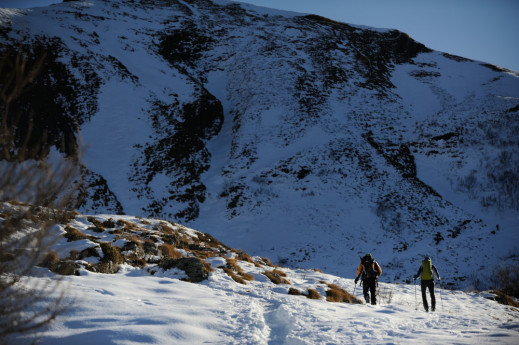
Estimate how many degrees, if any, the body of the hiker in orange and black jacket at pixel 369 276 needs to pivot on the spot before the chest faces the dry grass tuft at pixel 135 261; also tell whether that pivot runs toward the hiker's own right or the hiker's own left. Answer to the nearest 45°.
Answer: approximately 135° to the hiker's own left

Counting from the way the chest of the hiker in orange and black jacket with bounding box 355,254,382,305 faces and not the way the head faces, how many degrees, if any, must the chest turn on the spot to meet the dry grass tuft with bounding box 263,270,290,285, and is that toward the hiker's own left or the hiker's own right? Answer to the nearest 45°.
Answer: approximately 90° to the hiker's own left

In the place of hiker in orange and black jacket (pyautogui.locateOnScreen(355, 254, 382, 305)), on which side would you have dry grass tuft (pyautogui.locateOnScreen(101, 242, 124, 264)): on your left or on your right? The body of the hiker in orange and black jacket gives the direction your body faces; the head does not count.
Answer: on your left

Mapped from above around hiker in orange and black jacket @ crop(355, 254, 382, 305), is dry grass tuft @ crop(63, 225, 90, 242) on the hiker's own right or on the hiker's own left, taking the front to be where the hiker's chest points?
on the hiker's own left

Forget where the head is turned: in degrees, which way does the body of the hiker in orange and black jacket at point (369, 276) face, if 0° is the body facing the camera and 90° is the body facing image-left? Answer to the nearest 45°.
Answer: approximately 180°

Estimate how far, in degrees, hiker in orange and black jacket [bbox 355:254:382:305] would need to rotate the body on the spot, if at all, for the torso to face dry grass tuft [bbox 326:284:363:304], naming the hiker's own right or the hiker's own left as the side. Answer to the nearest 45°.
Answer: approximately 135° to the hiker's own left

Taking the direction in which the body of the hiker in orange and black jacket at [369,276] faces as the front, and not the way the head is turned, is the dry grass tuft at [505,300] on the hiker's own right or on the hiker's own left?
on the hiker's own right
